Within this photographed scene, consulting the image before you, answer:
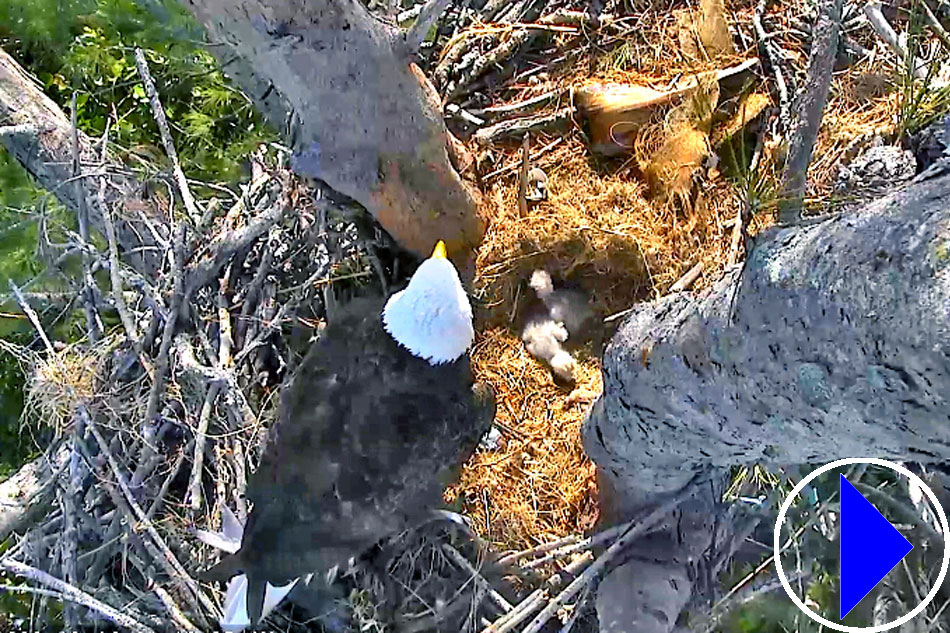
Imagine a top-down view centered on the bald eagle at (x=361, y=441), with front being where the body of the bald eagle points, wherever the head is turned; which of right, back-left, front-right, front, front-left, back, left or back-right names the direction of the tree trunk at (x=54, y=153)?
left

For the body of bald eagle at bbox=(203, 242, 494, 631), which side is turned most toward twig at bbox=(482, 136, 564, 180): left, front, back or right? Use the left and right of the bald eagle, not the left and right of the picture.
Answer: front

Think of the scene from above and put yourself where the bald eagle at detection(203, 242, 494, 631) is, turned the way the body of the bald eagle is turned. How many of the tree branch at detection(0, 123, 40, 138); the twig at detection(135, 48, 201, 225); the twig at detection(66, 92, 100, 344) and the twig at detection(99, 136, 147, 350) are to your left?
4

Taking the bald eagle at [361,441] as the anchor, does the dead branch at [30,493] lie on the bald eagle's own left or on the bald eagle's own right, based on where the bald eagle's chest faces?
on the bald eagle's own left

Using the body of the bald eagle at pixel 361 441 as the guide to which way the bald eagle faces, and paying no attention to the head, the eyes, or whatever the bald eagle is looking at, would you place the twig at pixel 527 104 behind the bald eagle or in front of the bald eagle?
in front

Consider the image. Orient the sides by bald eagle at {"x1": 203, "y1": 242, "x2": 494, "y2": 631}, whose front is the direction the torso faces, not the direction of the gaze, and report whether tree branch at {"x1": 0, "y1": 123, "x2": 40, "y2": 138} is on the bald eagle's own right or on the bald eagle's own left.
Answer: on the bald eagle's own left

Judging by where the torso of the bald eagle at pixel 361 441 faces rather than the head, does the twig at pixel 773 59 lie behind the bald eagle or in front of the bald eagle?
in front

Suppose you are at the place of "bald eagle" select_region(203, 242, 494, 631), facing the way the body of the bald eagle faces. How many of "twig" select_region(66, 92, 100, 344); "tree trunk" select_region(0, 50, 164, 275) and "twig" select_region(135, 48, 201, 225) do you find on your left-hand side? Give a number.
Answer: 3

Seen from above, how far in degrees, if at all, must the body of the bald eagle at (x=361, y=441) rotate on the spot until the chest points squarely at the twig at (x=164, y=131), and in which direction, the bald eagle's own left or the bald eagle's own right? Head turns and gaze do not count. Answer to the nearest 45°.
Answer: approximately 90° to the bald eagle's own left

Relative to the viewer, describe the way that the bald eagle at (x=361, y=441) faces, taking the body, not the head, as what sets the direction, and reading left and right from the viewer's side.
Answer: facing away from the viewer and to the right of the viewer
